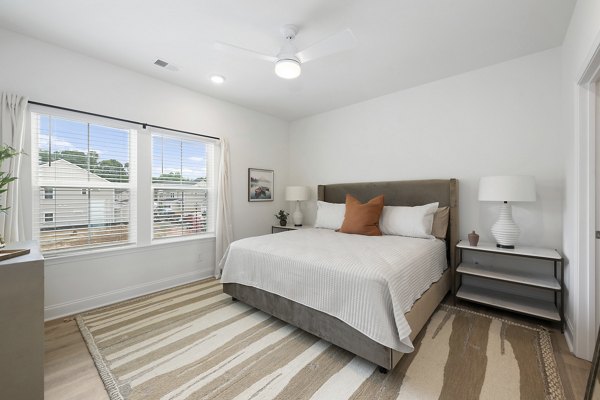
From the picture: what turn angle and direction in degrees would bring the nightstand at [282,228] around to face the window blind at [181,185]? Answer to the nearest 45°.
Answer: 0° — it already faces it

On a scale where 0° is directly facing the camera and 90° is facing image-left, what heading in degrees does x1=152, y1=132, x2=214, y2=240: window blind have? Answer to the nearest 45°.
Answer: approximately 315°

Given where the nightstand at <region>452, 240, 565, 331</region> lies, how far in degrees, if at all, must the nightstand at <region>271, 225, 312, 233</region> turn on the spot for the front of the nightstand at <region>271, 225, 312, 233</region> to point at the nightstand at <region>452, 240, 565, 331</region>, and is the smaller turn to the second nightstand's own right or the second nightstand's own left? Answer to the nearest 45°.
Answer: approximately 90° to the second nightstand's own left

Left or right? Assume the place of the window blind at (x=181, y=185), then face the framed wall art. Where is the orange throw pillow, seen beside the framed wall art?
right

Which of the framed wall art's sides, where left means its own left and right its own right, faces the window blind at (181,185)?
right

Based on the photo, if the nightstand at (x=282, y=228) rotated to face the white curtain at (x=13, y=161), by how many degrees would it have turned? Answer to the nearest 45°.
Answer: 0° — it already faces it

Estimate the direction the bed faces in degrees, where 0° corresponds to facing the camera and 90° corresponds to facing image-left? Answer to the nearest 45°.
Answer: approximately 45°

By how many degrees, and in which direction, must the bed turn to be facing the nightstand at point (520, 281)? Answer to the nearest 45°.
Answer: approximately 135° to its left
